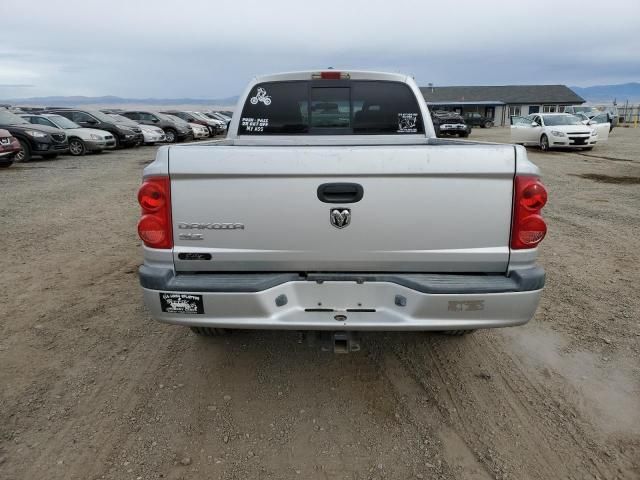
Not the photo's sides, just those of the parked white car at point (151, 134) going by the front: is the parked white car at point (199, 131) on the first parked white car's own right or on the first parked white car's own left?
on the first parked white car's own left

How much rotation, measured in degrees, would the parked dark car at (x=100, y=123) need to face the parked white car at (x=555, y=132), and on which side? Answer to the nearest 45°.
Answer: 0° — it already faces it

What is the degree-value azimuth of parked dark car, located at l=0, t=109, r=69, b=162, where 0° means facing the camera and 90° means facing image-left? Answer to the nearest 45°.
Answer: approximately 315°

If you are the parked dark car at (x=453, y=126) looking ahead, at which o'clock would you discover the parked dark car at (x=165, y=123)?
the parked dark car at (x=165, y=123) is roughly at 3 o'clock from the parked dark car at (x=453, y=126).

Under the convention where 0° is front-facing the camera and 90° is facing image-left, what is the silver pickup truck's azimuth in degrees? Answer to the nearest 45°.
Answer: approximately 180°

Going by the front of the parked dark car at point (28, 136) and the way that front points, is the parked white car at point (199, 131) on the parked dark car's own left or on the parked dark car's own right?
on the parked dark car's own left

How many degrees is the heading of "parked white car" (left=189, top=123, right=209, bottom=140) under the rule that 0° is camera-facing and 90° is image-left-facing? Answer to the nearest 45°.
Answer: approximately 315°

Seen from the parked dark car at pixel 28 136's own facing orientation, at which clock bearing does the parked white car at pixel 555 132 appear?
The parked white car is roughly at 11 o'clock from the parked dark car.
